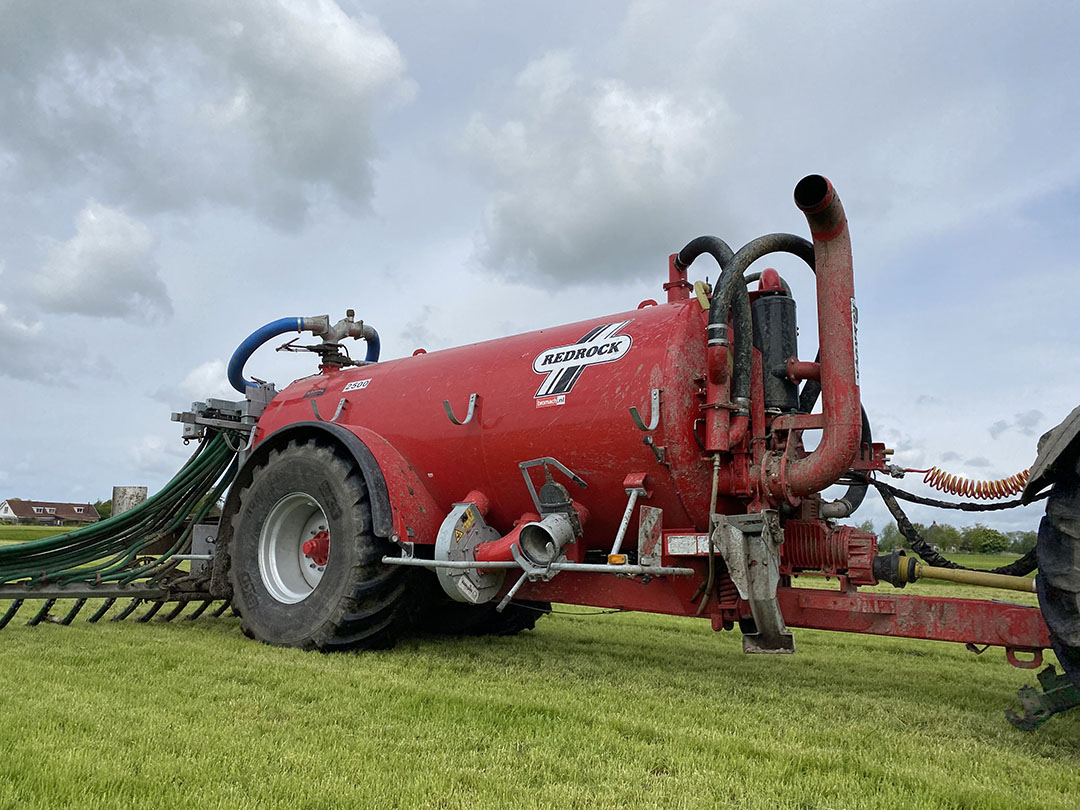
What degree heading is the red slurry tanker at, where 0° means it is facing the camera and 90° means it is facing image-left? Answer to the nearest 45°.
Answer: approximately 315°

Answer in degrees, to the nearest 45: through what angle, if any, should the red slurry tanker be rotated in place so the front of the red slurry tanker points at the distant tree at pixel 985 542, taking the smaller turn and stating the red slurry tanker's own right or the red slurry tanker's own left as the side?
approximately 90° to the red slurry tanker's own left
